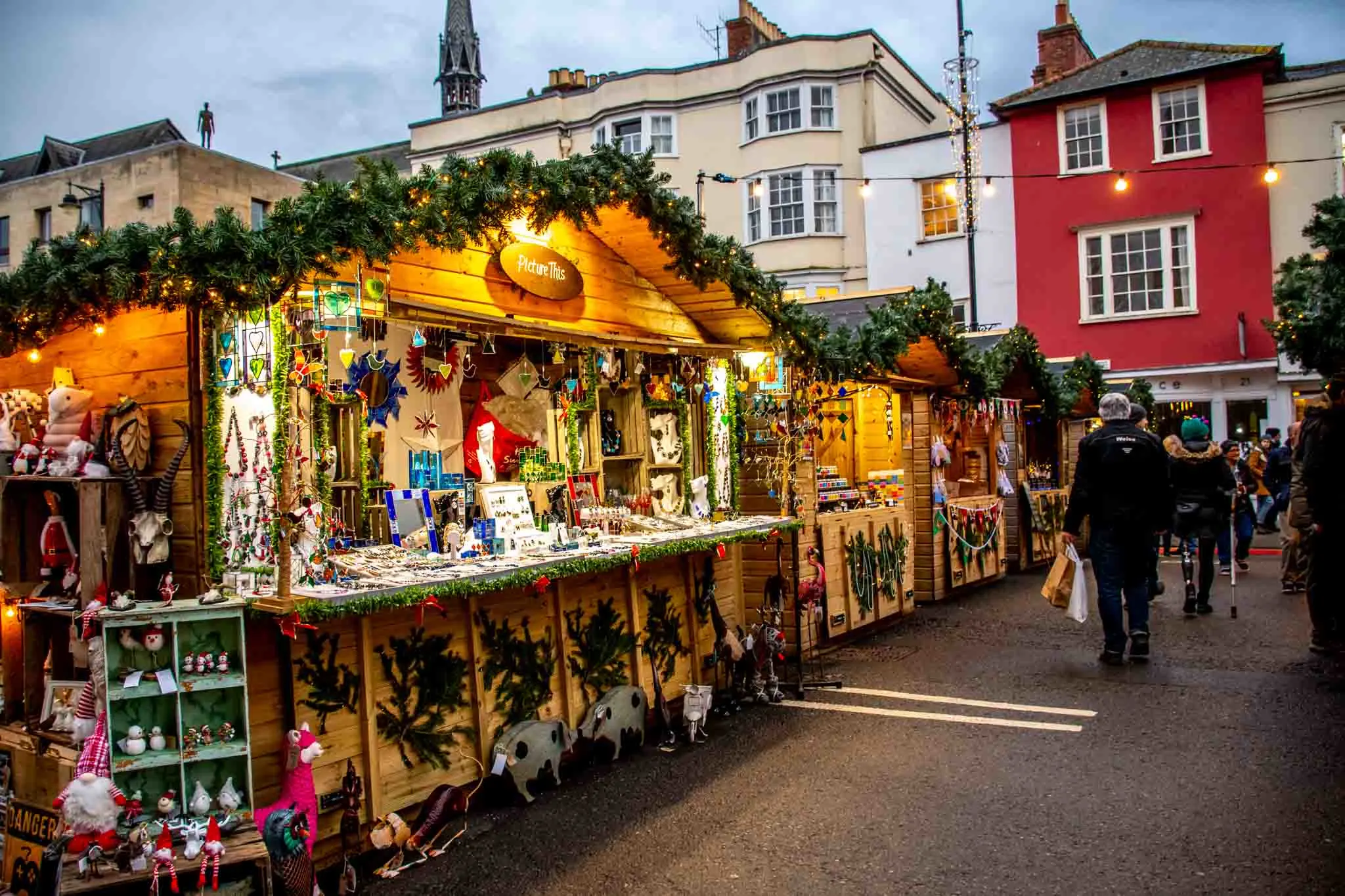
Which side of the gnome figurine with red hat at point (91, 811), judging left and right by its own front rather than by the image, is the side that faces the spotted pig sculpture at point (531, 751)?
left

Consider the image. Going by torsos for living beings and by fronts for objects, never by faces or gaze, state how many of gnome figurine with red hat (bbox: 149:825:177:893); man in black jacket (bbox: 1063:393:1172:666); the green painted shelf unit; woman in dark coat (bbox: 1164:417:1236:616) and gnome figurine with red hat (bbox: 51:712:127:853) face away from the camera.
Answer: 2

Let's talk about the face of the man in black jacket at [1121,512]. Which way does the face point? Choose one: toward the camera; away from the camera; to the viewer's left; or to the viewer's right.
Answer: away from the camera

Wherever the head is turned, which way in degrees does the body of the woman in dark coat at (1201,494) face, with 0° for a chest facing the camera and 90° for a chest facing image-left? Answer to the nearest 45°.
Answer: approximately 180°

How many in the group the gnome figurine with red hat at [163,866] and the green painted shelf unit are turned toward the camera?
2

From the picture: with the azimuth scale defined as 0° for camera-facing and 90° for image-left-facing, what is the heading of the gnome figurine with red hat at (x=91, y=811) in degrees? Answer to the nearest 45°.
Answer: approximately 0°

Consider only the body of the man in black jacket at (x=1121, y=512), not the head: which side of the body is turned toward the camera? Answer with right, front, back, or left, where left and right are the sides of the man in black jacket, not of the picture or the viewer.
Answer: back

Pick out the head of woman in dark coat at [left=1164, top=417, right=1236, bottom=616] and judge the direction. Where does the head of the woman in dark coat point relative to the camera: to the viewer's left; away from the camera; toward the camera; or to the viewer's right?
away from the camera

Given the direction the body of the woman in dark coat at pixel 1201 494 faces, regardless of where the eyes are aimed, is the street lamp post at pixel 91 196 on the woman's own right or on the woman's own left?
on the woman's own left

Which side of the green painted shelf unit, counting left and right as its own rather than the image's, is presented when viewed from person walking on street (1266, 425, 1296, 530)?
left
